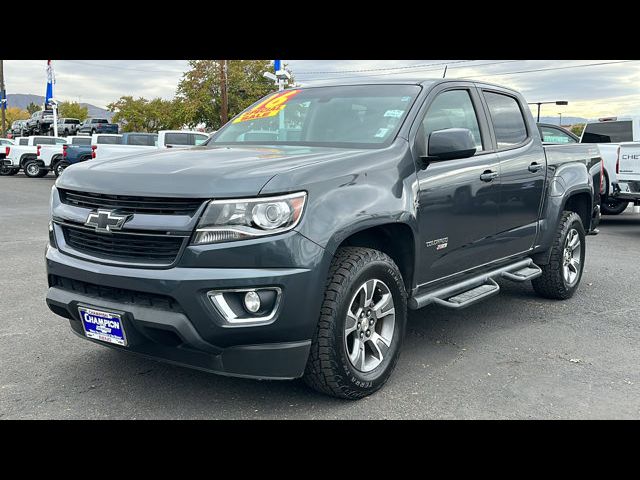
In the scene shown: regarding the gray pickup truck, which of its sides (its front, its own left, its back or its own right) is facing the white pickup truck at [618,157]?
back

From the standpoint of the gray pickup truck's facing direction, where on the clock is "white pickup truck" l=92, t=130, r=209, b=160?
The white pickup truck is roughly at 4 o'clock from the gray pickup truck.

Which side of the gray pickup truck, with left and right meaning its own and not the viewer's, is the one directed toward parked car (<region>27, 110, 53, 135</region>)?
right

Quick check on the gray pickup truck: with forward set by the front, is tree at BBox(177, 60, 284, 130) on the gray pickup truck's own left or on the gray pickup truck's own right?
on the gray pickup truck's own right

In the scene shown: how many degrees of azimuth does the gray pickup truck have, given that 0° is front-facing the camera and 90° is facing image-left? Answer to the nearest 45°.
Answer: approximately 45°

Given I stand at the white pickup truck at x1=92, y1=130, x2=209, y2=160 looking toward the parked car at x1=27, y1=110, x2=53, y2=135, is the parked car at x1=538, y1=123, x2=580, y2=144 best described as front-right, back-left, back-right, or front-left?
back-right

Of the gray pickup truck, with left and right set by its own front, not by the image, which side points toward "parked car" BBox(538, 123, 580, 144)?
back

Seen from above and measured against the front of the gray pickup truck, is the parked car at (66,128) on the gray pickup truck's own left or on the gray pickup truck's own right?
on the gray pickup truck's own right

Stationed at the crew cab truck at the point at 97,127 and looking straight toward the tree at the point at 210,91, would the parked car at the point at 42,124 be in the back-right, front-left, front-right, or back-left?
back-left

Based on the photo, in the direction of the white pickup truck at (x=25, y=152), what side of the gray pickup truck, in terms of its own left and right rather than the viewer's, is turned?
right
